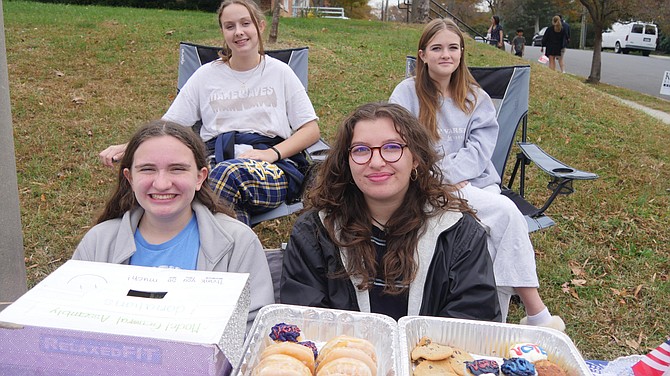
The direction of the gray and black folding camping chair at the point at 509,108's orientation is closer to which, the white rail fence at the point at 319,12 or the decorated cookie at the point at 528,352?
the decorated cookie

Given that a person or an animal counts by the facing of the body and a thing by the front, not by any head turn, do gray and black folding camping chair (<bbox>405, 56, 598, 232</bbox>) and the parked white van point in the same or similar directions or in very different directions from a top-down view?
very different directions

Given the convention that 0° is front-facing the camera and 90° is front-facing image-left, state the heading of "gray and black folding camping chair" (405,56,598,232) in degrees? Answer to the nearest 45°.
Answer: approximately 315°

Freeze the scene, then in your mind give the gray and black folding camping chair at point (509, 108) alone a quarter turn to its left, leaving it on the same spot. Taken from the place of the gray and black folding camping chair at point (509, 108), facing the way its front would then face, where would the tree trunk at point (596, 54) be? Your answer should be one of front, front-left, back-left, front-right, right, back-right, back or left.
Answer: front-left

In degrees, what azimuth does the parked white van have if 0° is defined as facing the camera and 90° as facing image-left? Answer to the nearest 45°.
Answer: approximately 135°

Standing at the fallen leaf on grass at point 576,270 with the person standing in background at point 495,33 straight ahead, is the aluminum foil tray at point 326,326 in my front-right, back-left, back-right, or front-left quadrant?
back-left
